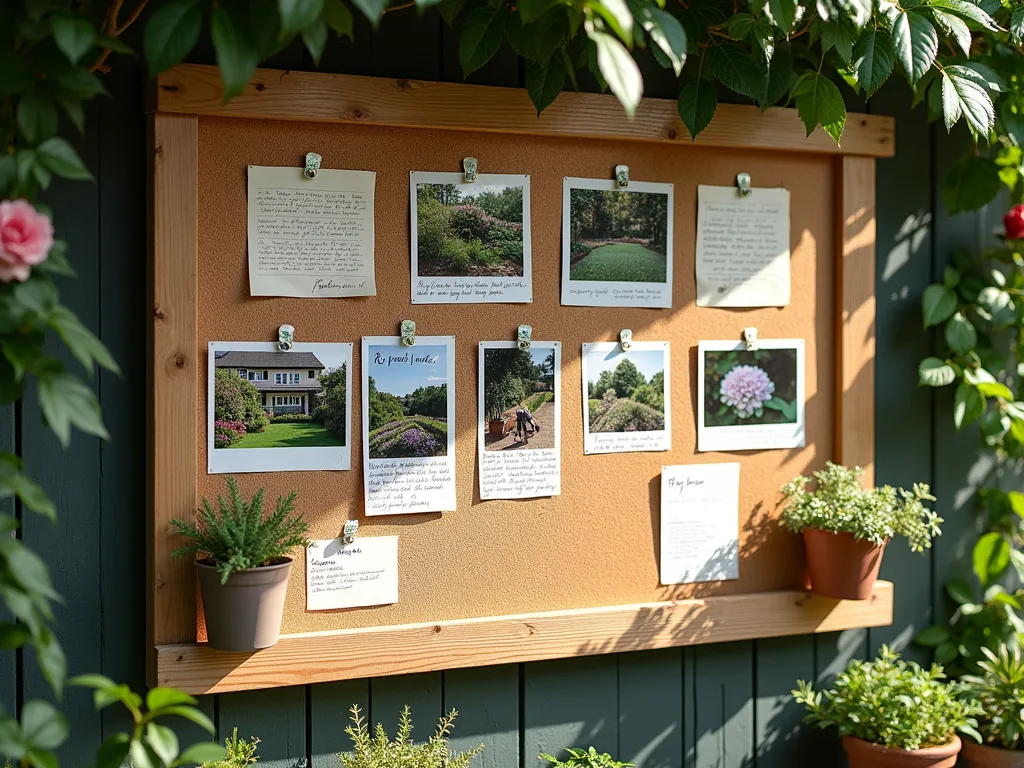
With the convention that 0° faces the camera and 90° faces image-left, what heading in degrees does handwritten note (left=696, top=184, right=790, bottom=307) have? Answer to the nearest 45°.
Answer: approximately 0°

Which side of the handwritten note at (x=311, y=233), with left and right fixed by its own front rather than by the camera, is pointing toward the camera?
front

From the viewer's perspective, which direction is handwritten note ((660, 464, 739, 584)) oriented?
toward the camera

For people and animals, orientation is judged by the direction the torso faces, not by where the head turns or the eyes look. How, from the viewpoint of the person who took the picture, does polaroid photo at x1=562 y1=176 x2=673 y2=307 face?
facing the viewer

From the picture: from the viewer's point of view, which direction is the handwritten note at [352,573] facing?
toward the camera
